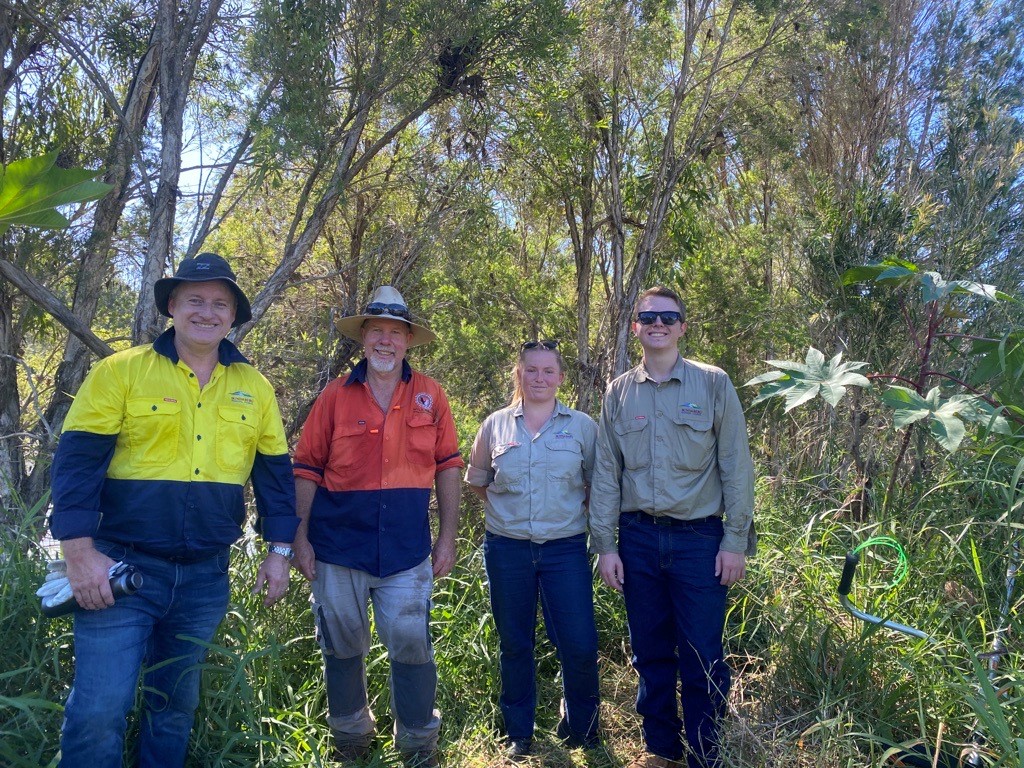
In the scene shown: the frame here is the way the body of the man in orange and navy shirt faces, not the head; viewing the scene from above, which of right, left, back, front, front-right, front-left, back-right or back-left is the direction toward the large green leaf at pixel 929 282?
left

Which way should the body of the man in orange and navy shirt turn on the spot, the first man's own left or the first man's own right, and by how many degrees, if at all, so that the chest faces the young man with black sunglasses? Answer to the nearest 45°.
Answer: approximately 90° to the first man's own left

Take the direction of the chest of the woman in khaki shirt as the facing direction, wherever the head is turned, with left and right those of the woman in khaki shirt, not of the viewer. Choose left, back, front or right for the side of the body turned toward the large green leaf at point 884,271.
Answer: left

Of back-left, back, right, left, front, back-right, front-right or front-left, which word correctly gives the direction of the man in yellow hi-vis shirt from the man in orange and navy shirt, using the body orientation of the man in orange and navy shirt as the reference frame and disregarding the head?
front-right

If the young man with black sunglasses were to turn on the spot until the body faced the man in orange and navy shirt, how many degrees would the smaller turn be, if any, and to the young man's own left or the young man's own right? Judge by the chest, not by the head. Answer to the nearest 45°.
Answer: approximately 90° to the young man's own right

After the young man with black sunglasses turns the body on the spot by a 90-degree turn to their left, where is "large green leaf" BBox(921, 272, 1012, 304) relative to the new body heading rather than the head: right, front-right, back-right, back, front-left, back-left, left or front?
front

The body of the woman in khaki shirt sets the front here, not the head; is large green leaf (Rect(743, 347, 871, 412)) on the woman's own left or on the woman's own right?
on the woman's own left

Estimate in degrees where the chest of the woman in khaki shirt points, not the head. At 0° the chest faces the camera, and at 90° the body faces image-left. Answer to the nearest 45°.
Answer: approximately 0°

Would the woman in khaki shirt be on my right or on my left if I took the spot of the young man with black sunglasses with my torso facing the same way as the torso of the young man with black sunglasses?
on my right
